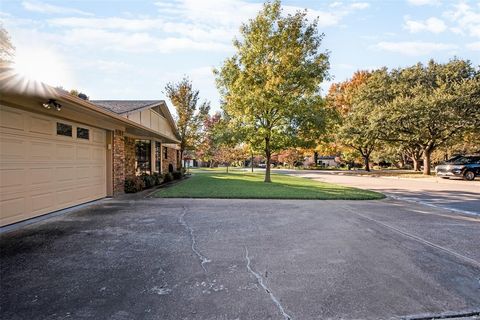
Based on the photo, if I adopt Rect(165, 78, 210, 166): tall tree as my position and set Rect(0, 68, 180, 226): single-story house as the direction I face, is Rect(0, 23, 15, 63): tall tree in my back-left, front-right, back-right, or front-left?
front-right

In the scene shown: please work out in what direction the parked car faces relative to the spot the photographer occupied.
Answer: facing the viewer and to the left of the viewer

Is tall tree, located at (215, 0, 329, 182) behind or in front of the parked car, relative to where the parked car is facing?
in front

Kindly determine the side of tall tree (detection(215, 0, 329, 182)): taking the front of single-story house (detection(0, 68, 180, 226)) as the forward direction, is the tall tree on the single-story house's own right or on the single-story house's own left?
on the single-story house's own left

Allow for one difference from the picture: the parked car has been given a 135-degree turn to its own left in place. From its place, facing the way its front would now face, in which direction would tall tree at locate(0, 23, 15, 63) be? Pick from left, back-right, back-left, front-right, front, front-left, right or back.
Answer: back-right

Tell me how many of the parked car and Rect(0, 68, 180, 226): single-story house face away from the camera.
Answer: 0

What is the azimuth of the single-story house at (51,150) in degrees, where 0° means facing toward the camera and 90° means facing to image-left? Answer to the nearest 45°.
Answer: approximately 315°

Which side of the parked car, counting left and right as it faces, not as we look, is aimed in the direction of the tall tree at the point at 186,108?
front

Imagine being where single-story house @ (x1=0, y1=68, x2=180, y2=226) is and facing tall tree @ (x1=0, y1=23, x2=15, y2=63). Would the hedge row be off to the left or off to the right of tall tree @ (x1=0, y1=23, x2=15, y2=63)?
right

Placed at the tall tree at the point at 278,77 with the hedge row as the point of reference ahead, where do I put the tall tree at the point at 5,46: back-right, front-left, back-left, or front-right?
front-right

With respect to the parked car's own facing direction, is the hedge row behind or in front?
in front
